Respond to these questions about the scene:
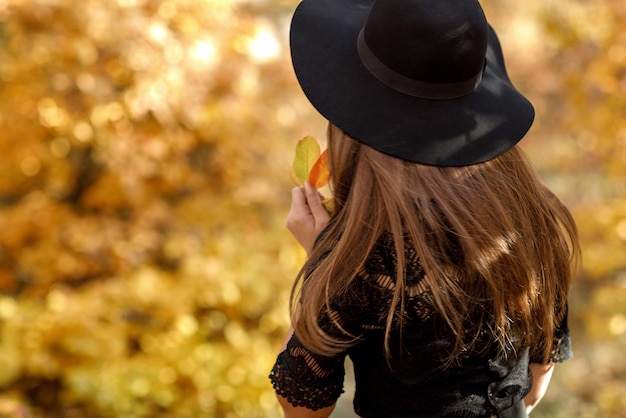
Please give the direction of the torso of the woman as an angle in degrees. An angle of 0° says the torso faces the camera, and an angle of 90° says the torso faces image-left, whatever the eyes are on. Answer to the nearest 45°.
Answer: approximately 135°

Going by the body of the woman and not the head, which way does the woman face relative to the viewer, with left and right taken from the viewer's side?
facing away from the viewer and to the left of the viewer
